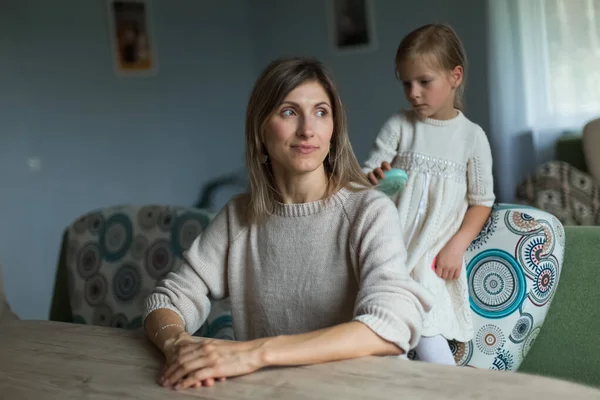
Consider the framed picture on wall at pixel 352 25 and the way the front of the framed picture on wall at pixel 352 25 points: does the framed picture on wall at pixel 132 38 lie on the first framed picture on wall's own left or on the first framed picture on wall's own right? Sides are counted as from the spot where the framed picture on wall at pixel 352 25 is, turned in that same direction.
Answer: on the first framed picture on wall's own right

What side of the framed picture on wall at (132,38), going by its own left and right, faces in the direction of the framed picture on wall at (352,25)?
left

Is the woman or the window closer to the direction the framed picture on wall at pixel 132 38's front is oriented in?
the woman

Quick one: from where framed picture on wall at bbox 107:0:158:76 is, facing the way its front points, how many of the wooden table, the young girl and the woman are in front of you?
3

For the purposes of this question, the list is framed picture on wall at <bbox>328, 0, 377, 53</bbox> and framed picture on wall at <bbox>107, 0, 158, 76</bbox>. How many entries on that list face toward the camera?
2

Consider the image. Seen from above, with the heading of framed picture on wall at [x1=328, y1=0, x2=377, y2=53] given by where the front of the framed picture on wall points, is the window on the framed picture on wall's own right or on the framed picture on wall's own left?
on the framed picture on wall's own left

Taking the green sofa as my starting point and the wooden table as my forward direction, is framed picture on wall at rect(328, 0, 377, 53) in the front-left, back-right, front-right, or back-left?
back-right
